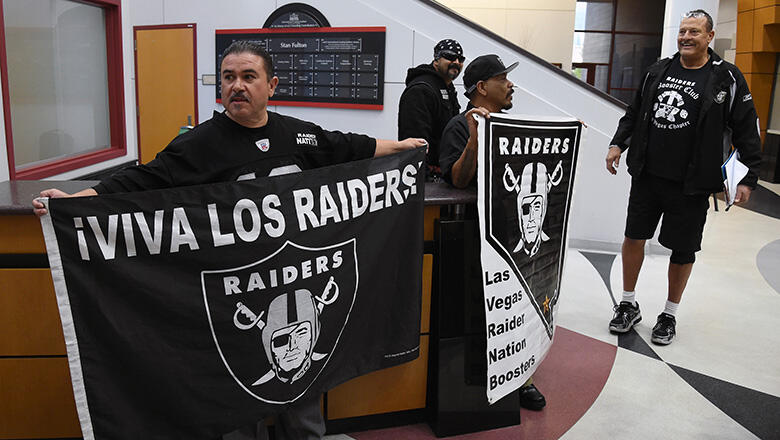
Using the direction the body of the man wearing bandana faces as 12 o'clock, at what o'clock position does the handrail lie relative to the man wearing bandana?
The handrail is roughly at 8 o'clock from the man wearing bandana.

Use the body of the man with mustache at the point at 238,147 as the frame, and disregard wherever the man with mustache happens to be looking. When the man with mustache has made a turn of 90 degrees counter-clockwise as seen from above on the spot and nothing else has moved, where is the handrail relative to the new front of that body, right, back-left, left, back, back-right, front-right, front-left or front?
front-left

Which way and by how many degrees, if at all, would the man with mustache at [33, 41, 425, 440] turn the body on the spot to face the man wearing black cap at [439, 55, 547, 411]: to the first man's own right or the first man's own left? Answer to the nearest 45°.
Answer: approximately 135° to the first man's own left

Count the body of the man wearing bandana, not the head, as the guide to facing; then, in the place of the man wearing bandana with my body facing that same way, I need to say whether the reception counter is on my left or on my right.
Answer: on my right

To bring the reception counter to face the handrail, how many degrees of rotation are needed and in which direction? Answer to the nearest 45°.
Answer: approximately 135° to its left

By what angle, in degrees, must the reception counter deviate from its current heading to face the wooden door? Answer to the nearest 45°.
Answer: approximately 180°

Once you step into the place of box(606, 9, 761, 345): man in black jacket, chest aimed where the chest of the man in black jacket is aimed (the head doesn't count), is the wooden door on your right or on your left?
on your right
